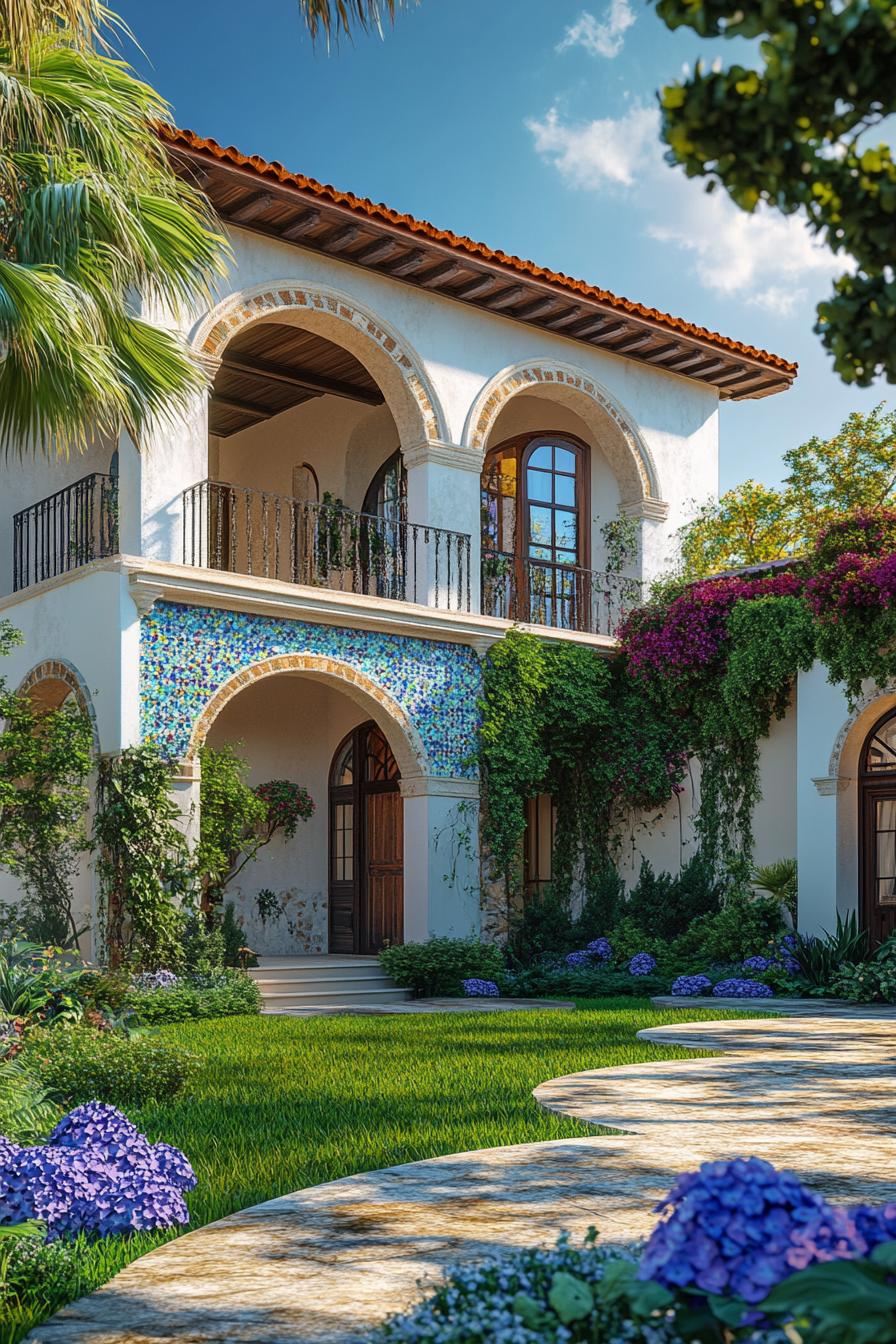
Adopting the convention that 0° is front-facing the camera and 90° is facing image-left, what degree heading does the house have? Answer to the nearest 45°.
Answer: approximately 315°

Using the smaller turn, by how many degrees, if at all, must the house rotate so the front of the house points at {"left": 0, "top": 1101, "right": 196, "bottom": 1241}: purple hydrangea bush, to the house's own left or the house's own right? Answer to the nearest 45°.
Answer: approximately 45° to the house's own right

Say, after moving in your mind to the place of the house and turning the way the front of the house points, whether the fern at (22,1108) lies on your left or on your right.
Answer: on your right

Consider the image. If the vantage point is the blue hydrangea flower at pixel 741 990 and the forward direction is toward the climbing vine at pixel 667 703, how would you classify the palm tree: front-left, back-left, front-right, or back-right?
back-left
